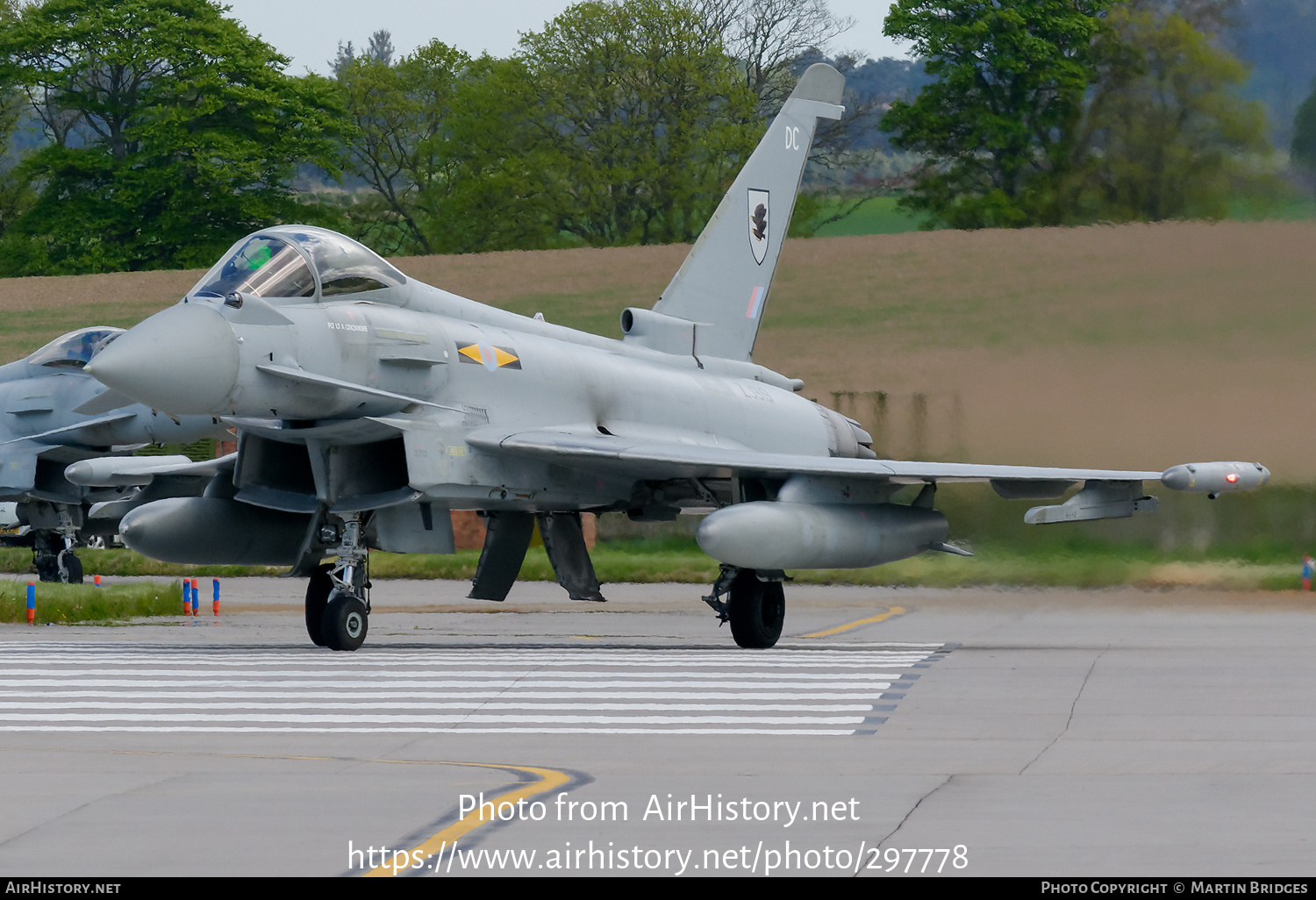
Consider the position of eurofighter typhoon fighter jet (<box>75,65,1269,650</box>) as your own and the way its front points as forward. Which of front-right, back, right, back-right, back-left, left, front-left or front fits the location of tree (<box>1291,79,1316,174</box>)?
back

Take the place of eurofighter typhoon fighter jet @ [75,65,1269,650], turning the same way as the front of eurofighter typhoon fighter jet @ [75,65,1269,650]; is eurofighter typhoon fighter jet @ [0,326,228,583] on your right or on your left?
on your right

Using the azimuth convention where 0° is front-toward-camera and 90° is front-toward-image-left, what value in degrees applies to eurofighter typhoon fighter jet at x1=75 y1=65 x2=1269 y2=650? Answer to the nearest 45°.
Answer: approximately 45°

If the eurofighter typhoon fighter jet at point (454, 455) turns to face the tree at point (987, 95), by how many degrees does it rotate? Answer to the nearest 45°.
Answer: approximately 135° to its right

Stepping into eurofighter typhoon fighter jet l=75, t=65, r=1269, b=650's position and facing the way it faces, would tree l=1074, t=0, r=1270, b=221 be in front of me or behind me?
behind
